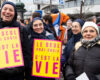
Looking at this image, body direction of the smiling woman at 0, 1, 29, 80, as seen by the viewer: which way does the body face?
toward the camera

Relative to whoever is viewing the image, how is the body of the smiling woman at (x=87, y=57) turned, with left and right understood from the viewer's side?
facing the viewer

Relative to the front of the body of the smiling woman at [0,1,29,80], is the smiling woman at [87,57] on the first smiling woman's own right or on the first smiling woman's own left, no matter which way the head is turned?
on the first smiling woman's own left

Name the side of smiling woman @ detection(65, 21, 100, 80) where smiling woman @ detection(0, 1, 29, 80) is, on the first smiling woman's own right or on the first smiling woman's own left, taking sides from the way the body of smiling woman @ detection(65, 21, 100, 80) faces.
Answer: on the first smiling woman's own right

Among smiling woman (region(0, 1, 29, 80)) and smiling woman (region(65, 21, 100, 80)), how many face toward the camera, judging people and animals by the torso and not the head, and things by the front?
2
